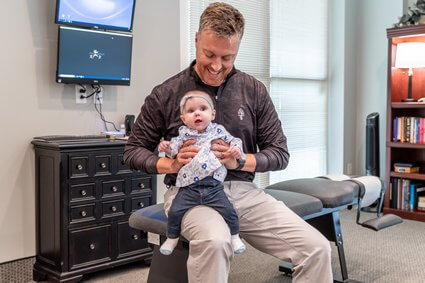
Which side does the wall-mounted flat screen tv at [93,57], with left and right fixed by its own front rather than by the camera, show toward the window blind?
left

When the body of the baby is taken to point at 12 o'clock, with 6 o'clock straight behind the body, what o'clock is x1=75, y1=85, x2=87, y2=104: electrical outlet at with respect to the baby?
The electrical outlet is roughly at 5 o'clock from the baby.

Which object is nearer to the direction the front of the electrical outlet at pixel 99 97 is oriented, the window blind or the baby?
the baby

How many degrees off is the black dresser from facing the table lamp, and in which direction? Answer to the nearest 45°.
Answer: approximately 45° to its left

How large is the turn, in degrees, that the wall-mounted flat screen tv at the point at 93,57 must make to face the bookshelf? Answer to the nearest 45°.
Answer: approximately 45° to its left

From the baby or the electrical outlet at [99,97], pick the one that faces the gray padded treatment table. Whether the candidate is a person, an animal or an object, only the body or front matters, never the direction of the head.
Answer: the electrical outlet

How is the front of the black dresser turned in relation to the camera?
facing the viewer and to the right of the viewer

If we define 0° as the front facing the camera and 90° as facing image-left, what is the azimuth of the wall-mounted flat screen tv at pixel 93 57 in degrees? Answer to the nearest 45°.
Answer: approximately 315°
